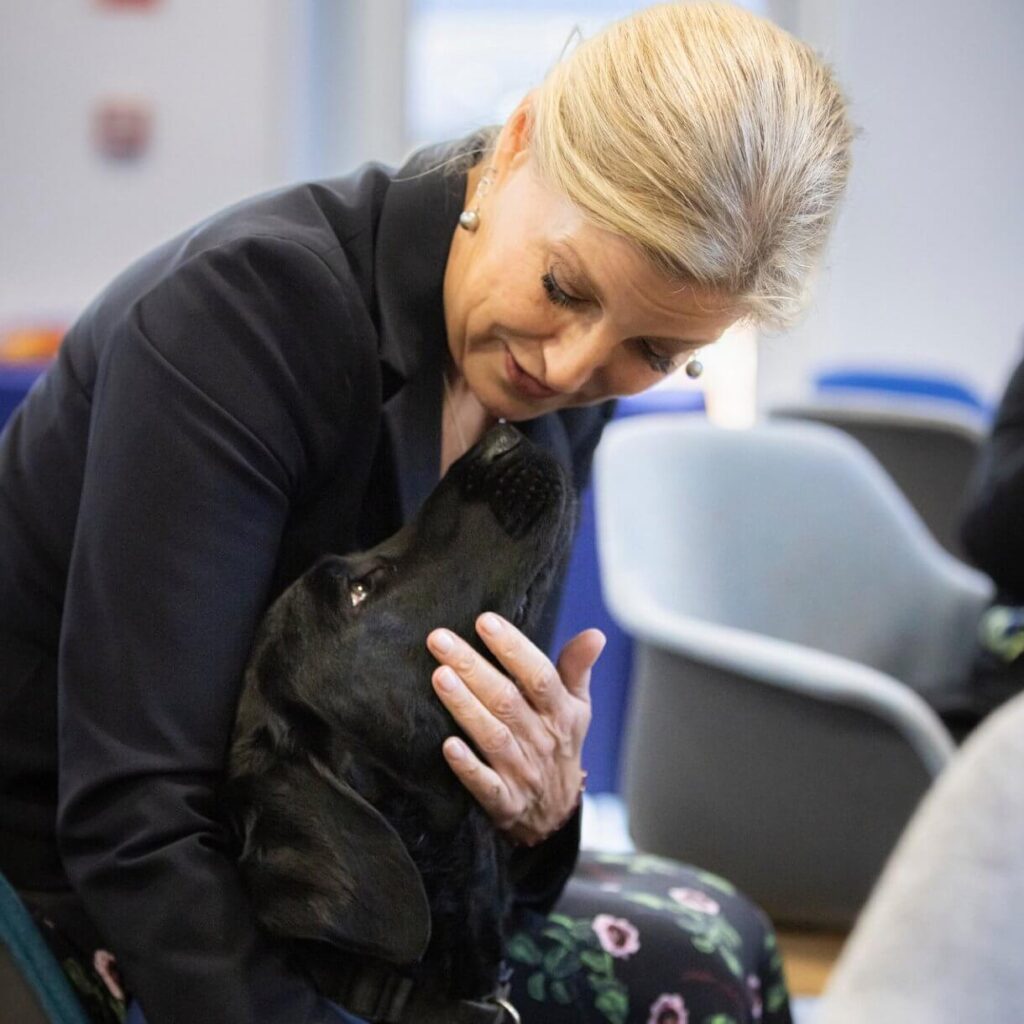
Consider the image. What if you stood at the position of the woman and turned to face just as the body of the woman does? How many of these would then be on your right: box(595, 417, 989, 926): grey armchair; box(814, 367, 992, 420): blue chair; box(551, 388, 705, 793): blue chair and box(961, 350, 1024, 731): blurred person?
0

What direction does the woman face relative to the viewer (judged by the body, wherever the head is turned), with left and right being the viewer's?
facing the viewer and to the right of the viewer

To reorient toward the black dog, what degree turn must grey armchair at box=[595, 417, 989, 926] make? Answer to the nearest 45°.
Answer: approximately 45° to its right

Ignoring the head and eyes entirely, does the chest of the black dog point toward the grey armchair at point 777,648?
no

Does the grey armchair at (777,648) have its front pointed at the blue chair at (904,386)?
no
